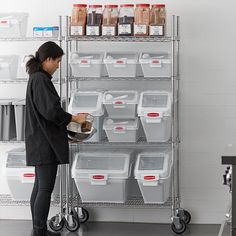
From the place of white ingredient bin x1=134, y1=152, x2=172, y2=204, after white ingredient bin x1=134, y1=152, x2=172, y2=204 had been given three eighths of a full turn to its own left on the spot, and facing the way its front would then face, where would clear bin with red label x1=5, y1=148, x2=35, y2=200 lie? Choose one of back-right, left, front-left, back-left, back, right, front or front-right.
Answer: back-left

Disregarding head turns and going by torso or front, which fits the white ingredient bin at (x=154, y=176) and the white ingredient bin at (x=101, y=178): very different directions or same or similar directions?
same or similar directions

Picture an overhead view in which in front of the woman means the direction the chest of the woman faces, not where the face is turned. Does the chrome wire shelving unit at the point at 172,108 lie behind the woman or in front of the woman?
in front

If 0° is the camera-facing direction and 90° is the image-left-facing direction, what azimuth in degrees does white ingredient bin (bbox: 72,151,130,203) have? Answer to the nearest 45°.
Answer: approximately 0°

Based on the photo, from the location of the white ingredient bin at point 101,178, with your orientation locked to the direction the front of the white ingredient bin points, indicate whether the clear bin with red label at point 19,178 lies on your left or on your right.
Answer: on your right

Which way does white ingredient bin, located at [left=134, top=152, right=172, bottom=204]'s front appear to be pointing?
toward the camera

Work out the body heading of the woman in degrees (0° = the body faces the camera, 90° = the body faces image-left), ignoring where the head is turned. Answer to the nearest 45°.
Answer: approximately 270°

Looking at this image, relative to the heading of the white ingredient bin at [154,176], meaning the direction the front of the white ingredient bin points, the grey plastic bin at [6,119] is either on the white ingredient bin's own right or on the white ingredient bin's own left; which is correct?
on the white ingredient bin's own right

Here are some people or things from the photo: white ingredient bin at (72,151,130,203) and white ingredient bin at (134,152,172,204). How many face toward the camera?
2

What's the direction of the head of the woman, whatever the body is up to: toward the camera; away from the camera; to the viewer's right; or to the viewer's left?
to the viewer's right

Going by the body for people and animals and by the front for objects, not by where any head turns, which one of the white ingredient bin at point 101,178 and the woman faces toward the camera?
the white ingredient bin

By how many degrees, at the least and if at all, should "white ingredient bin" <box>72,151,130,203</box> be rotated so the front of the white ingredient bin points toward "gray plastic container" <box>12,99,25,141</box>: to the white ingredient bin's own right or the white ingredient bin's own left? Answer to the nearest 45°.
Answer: approximately 90° to the white ingredient bin's own right

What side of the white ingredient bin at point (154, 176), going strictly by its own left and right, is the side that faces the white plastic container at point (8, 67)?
right

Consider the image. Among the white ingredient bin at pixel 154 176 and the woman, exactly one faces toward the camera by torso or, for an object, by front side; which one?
the white ingredient bin

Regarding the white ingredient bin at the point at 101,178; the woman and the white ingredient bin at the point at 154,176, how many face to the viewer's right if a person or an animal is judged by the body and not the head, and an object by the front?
1
